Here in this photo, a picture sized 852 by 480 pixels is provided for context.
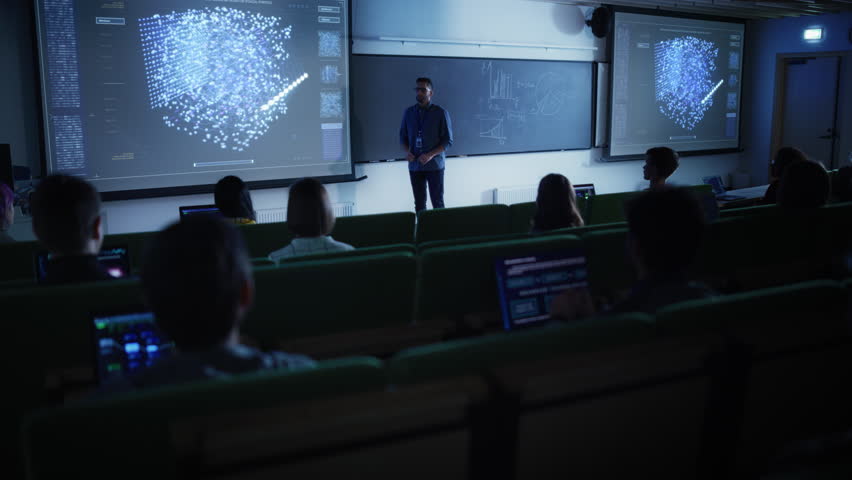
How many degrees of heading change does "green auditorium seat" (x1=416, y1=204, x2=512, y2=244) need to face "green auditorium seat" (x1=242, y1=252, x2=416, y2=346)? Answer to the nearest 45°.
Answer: approximately 180°

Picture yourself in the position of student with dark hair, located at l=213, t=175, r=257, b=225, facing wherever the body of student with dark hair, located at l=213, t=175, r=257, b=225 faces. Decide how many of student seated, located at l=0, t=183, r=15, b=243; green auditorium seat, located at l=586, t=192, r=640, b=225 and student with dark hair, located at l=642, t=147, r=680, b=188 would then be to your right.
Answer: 2

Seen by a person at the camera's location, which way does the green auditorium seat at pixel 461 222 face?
facing away from the viewer

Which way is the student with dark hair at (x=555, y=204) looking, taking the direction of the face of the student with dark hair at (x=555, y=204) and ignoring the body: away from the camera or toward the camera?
away from the camera

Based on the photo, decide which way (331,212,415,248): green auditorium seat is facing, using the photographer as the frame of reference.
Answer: facing away from the viewer

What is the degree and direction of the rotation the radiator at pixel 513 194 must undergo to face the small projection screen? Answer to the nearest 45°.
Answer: approximately 135° to its left

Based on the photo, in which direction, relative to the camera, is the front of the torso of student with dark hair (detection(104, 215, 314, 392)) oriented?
away from the camera

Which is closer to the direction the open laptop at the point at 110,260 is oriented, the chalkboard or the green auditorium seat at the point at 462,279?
the green auditorium seat

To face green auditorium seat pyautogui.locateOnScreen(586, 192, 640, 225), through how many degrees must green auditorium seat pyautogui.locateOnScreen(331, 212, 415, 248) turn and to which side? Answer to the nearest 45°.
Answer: approximately 45° to its right

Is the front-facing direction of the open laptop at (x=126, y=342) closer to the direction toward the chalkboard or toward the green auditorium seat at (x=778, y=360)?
the green auditorium seat

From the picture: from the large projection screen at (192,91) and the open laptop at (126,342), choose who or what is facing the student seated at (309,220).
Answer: the large projection screen

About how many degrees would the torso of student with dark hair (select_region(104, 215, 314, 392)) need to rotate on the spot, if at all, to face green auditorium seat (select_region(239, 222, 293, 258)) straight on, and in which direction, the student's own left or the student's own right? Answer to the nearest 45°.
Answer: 0° — they already face it

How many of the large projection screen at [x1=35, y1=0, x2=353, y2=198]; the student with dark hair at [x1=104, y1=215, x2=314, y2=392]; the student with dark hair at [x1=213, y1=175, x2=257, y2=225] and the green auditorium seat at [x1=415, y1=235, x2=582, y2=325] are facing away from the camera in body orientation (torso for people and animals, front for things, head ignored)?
3

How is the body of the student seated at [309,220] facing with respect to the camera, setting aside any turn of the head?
away from the camera

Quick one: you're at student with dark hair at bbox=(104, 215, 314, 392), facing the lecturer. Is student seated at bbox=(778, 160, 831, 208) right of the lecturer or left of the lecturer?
right
